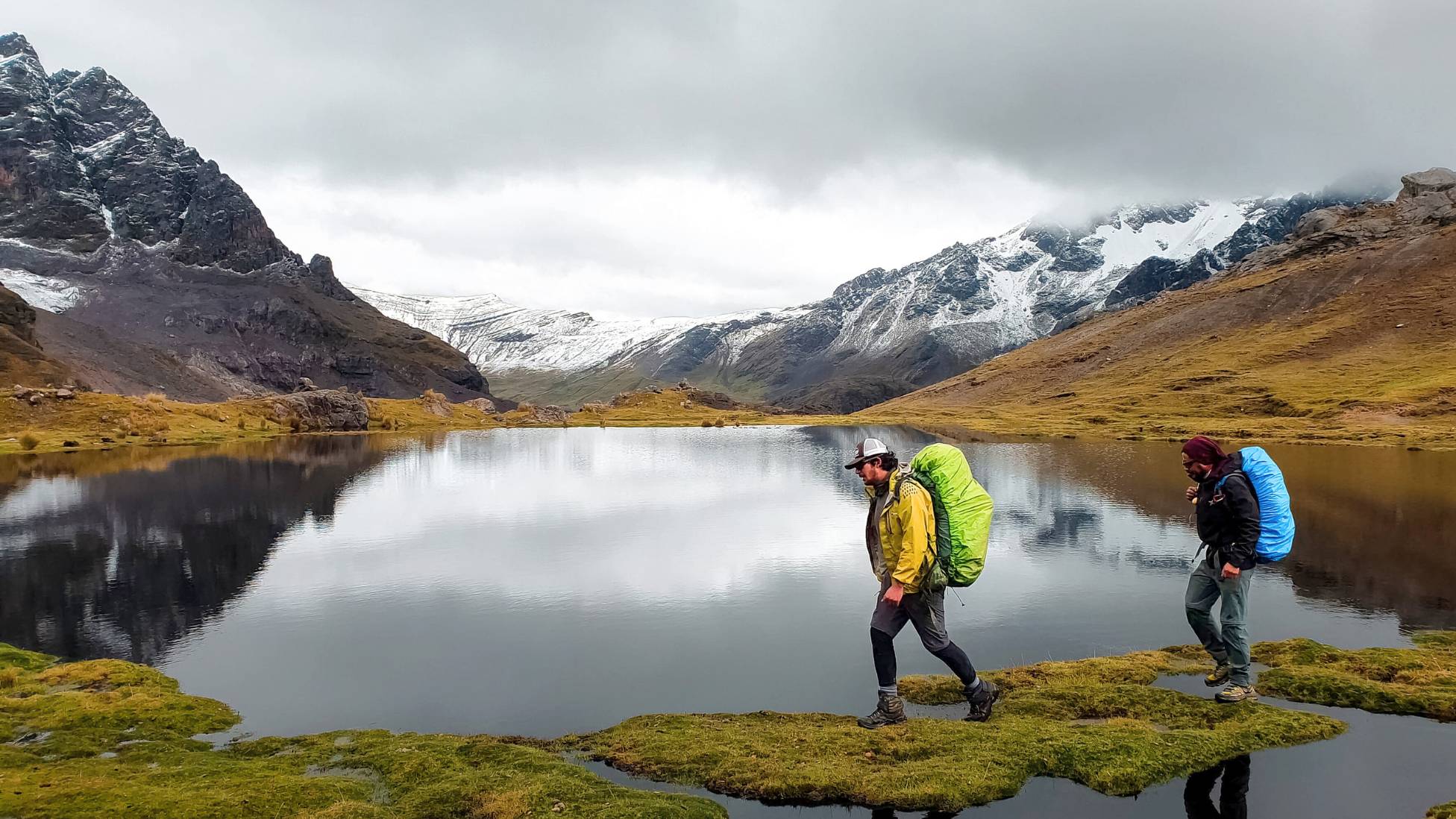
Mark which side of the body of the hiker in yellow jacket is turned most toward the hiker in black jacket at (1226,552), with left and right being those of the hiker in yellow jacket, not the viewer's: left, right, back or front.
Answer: back

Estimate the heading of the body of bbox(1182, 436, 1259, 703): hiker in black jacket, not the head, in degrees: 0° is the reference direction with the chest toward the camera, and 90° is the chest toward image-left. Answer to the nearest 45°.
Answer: approximately 45°

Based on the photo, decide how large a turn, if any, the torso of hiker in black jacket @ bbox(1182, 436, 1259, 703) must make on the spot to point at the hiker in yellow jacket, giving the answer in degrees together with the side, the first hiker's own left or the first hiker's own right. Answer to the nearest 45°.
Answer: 0° — they already face them

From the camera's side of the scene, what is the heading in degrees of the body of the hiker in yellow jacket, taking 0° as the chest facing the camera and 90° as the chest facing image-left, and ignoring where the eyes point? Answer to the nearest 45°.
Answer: approximately 90°
